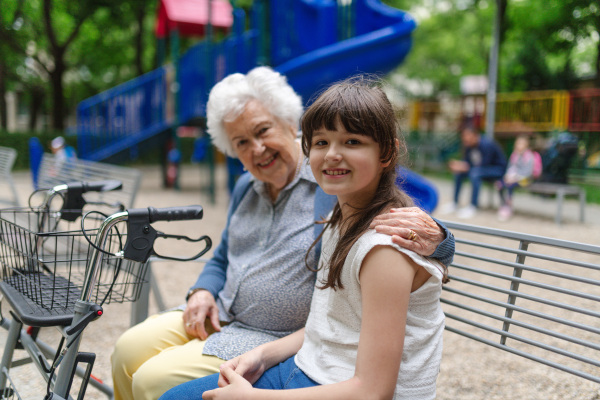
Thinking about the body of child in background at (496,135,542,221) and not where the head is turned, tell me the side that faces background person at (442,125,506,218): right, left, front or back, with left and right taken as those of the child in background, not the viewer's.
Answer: right

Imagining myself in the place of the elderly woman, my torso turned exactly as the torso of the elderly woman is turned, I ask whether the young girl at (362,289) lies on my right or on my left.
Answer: on my left

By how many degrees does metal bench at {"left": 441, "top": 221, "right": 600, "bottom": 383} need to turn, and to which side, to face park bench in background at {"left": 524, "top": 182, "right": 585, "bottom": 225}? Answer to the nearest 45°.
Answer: approximately 135° to its right

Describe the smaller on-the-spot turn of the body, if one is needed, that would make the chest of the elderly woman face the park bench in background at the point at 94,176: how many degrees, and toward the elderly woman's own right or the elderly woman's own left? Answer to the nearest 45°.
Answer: approximately 90° to the elderly woman's own right

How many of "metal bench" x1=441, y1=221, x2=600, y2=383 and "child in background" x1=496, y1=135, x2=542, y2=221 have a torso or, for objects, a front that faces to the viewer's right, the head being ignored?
0
